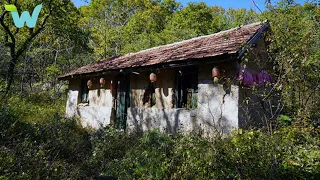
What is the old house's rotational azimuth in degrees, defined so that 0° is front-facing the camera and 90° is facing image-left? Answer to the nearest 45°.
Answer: approximately 45°

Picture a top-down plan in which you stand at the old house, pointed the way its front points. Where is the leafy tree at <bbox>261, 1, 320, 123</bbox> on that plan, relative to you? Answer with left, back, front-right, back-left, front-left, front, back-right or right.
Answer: left
